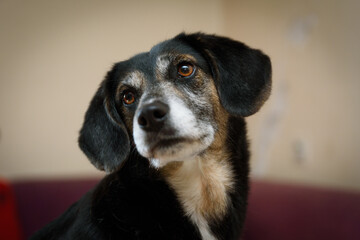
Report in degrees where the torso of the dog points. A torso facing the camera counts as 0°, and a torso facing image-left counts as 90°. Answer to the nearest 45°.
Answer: approximately 315°
